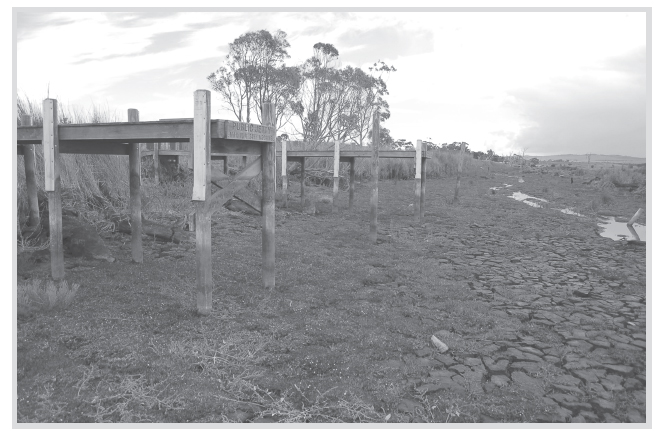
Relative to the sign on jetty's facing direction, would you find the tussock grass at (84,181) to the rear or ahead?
to the rear

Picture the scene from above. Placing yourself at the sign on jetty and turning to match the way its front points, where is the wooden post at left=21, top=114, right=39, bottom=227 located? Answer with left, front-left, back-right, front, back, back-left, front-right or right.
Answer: back

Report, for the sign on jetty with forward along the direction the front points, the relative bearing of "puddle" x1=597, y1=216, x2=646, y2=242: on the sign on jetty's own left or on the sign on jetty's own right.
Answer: on the sign on jetty's own left

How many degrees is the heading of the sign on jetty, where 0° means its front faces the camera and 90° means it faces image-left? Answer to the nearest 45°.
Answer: approximately 315°

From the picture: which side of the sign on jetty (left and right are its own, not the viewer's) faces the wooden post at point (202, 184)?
right

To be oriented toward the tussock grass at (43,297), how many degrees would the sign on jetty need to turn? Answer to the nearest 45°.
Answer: approximately 135° to its right
